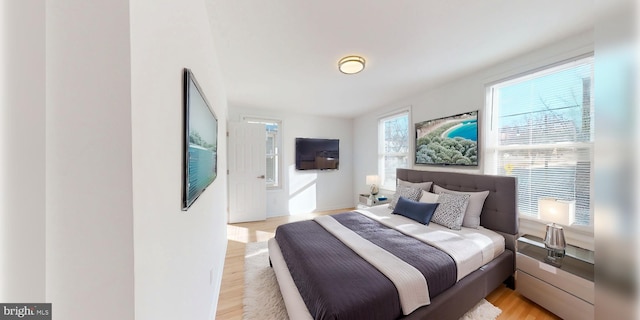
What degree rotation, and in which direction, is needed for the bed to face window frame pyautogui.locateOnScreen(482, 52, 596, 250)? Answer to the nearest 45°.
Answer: approximately 180°

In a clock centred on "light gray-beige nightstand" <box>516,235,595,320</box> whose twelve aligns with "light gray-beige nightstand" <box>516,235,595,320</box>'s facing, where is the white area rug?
The white area rug is roughly at 12 o'clock from the light gray-beige nightstand.

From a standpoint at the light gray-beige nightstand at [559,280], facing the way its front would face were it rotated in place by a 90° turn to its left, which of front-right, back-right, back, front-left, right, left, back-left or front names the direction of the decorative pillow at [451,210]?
back-right

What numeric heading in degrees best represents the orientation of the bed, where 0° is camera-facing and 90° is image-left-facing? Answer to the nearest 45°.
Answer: approximately 45°

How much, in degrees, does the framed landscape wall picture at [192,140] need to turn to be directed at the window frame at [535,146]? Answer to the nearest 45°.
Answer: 0° — it already faces it

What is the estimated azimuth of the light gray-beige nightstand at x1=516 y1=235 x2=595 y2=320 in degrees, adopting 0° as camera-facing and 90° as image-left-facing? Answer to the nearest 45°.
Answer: approximately 45°

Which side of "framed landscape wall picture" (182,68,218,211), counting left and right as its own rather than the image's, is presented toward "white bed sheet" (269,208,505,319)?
front

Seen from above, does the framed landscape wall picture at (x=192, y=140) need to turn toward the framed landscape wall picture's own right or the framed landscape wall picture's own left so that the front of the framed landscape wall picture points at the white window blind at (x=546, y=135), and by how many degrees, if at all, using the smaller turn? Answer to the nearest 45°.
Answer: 0° — it already faces it
